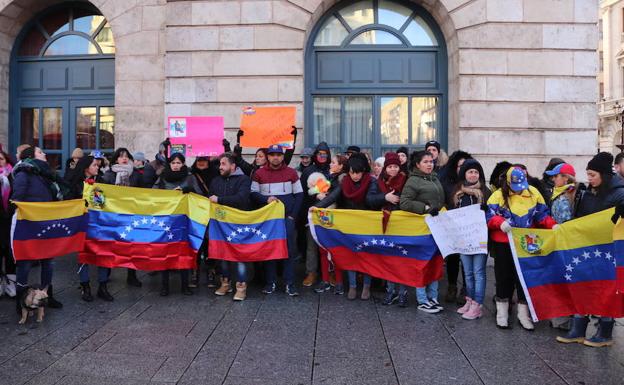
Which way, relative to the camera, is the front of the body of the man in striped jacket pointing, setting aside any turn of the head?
toward the camera

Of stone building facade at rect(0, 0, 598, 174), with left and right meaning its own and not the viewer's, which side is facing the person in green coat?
front

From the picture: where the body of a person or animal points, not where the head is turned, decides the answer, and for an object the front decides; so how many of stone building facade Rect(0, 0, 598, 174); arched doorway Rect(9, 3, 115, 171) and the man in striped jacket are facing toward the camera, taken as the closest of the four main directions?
3

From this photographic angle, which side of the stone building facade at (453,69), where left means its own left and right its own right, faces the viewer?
front

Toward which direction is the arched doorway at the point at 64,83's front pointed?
toward the camera

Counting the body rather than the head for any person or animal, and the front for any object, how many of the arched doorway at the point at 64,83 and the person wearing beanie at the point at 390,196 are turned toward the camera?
2

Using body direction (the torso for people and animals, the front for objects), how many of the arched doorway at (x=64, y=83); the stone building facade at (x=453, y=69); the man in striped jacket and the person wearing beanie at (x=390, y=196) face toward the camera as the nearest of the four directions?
4
